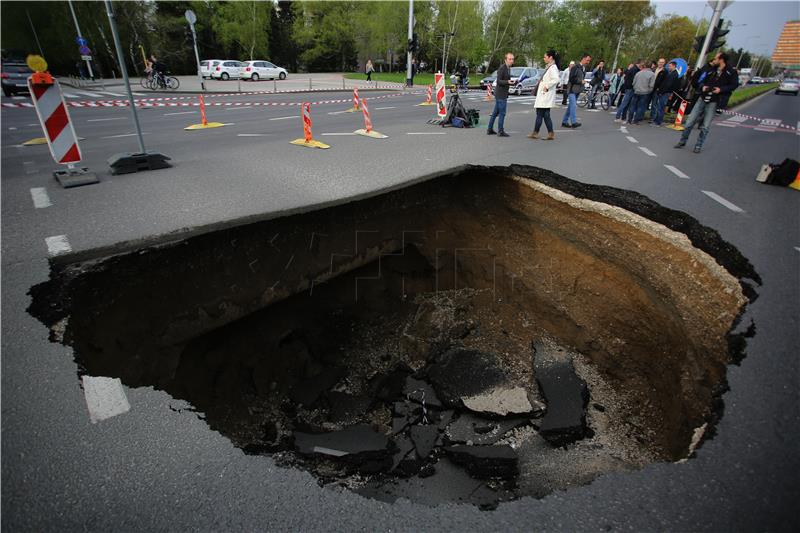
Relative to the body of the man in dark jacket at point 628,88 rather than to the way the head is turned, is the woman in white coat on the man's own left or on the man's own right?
on the man's own right

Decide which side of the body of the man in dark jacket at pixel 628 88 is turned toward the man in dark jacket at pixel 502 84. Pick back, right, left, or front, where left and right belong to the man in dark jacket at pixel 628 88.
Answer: right

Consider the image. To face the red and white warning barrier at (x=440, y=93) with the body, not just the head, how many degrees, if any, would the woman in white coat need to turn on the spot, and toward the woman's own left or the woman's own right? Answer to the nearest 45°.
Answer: approximately 45° to the woman's own right

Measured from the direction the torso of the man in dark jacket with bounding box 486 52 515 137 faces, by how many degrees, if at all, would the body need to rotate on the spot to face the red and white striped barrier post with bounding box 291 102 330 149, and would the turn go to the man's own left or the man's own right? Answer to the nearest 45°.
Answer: approximately 135° to the man's own right

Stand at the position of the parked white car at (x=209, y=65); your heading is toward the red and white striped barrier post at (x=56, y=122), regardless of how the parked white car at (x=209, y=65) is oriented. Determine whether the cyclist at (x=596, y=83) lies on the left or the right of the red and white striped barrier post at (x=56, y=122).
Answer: left

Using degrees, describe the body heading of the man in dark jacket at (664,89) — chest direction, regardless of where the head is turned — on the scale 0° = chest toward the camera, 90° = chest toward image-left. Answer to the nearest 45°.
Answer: approximately 90°

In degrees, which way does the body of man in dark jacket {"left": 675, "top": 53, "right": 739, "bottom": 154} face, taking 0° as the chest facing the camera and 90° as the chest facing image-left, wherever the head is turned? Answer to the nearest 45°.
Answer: approximately 45°
